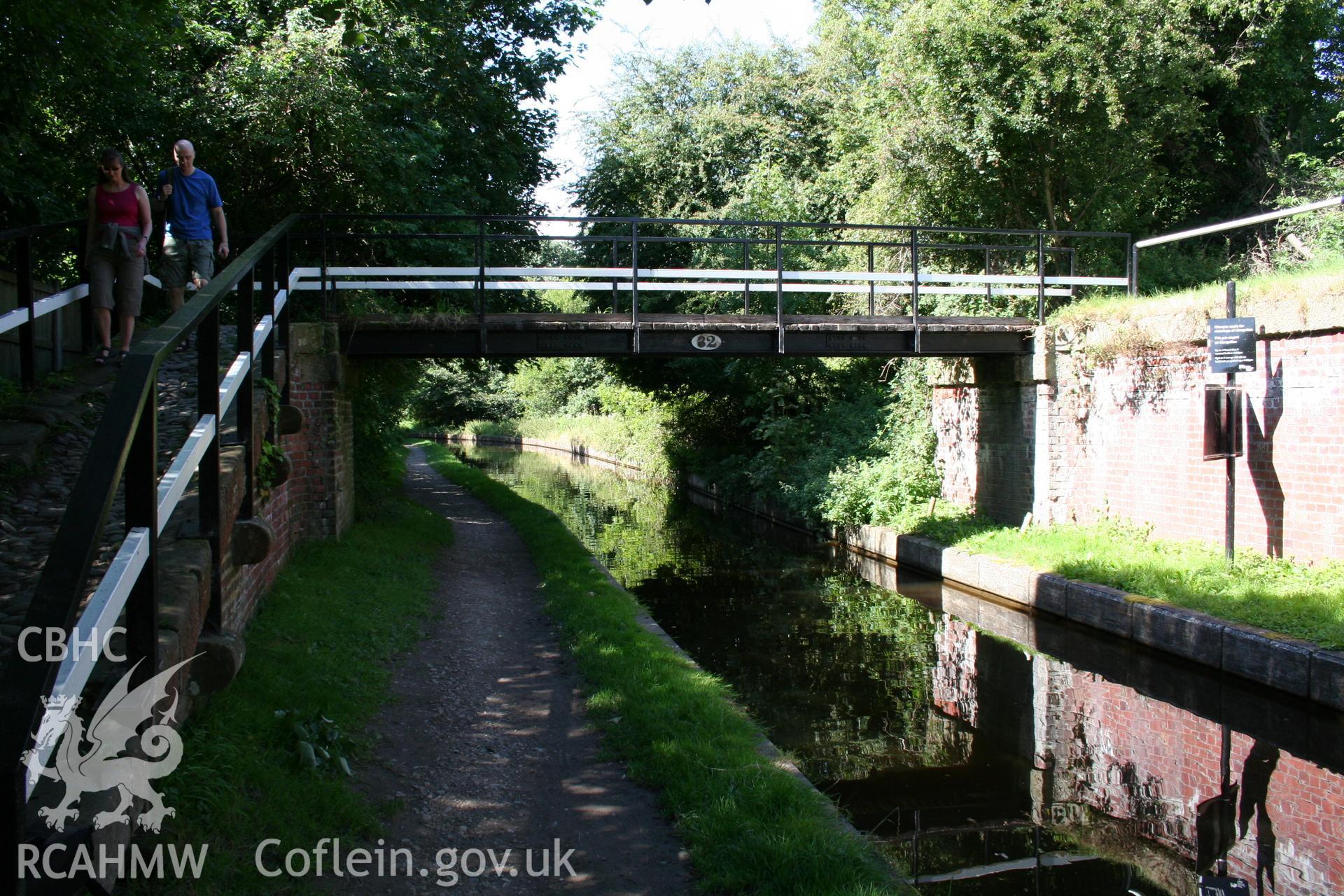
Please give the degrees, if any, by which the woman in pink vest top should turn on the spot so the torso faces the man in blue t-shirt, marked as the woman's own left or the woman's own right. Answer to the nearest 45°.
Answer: approximately 135° to the woman's own left

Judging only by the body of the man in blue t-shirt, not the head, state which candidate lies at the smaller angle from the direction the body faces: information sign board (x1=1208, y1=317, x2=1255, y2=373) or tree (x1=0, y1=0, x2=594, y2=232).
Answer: the information sign board

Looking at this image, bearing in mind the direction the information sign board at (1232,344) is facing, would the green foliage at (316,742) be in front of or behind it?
in front

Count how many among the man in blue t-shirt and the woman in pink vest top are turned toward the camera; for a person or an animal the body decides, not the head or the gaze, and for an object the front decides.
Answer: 2

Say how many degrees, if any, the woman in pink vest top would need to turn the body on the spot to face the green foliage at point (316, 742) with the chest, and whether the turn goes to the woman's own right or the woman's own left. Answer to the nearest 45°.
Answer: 0° — they already face it

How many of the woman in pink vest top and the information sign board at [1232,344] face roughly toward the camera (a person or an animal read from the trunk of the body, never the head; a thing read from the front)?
2

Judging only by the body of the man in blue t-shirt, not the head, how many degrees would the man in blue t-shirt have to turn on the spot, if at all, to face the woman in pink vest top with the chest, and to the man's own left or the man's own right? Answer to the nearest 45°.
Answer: approximately 45° to the man's own right

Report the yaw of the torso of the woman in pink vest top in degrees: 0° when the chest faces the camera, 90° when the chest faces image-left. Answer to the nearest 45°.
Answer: approximately 0°

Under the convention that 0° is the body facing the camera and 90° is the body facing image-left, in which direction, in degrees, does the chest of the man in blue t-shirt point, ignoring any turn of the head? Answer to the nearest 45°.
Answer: approximately 0°
